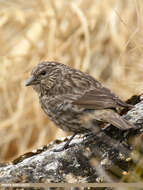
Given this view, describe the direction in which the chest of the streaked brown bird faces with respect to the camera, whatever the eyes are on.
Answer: to the viewer's left
